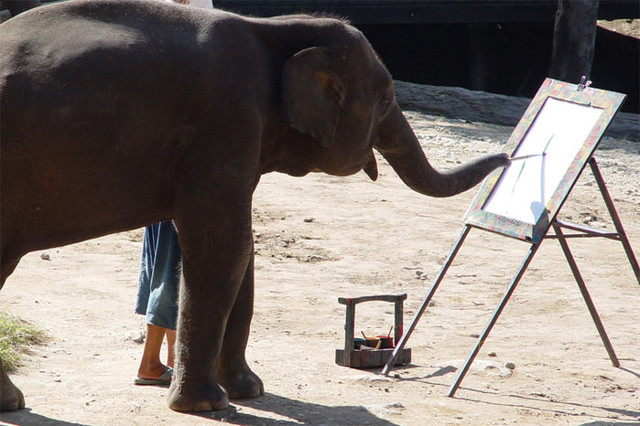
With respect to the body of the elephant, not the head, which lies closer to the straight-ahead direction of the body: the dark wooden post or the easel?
the easel

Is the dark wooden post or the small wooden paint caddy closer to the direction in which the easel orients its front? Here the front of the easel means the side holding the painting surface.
the small wooden paint caddy

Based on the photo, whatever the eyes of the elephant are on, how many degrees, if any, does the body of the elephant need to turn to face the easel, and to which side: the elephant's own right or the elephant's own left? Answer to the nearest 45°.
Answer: approximately 45° to the elephant's own left

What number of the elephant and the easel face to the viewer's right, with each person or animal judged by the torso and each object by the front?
1

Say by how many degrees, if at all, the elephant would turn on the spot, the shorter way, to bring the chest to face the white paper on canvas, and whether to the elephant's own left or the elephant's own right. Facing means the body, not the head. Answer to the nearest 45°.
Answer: approximately 45° to the elephant's own left

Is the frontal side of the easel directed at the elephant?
yes

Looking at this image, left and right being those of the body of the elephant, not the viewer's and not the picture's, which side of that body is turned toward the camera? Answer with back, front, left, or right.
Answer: right

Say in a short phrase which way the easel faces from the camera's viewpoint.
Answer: facing the viewer and to the left of the viewer

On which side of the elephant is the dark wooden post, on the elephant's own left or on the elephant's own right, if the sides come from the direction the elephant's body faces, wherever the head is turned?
on the elephant's own left
